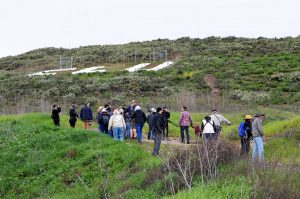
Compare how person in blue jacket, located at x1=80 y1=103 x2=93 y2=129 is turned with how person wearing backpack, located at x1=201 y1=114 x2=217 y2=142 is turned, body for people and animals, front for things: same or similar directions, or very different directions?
same or similar directions

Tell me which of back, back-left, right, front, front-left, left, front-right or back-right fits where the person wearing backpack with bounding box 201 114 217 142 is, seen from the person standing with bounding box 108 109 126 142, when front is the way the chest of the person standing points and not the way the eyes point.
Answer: back-right

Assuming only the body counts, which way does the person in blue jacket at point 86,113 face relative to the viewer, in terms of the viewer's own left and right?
facing away from the viewer

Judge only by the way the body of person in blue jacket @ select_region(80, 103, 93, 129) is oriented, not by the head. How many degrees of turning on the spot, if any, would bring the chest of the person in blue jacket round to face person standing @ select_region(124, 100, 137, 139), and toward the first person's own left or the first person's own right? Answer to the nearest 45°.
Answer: approximately 135° to the first person's own right

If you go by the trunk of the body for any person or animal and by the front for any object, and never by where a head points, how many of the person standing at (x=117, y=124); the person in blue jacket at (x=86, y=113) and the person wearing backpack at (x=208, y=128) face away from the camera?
3

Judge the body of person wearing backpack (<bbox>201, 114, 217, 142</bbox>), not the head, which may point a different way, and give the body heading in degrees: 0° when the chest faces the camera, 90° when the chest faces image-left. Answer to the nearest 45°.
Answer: approximately 180°

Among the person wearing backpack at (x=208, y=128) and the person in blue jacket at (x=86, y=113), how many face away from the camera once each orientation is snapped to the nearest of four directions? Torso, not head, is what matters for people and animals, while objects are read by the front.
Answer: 2

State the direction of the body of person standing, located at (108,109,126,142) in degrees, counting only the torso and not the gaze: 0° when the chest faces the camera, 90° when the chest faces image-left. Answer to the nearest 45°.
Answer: approximately 180°

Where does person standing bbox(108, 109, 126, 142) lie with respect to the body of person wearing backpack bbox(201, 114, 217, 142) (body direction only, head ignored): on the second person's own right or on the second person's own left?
on the second person's own left

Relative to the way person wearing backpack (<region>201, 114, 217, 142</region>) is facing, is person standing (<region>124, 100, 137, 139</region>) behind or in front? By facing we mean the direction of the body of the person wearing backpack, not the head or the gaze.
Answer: in front

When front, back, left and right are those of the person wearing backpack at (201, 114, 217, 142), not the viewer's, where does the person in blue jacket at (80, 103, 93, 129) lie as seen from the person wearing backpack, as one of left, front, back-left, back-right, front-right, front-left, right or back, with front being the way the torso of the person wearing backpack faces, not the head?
front-left

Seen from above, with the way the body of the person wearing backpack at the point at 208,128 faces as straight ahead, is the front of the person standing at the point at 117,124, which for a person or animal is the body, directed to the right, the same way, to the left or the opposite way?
the same way
